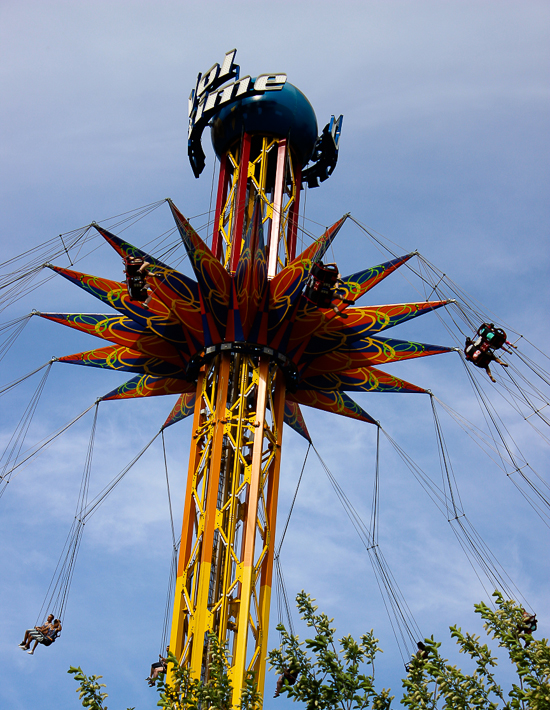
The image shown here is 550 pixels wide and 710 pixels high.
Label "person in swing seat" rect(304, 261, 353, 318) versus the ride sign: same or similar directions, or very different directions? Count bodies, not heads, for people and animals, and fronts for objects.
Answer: very different directions

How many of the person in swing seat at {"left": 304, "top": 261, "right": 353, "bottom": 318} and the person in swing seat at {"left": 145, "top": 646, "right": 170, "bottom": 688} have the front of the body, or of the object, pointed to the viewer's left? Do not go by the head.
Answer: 1

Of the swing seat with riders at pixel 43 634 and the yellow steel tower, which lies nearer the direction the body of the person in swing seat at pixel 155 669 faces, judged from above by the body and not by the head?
the swing seat with riders

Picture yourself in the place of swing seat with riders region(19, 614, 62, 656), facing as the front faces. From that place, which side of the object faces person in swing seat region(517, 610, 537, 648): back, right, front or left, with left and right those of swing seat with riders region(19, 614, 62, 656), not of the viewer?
back

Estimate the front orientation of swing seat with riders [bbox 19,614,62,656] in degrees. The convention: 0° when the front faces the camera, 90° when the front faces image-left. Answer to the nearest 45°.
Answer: approximately 45°

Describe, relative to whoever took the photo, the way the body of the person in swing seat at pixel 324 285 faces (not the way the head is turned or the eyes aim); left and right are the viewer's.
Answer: facing away from the viewer and to the right of the viewer

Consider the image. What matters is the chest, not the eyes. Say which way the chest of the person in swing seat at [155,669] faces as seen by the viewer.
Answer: to the viewer's left

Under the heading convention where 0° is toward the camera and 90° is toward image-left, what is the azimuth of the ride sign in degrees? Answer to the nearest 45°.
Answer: approximately 45°
